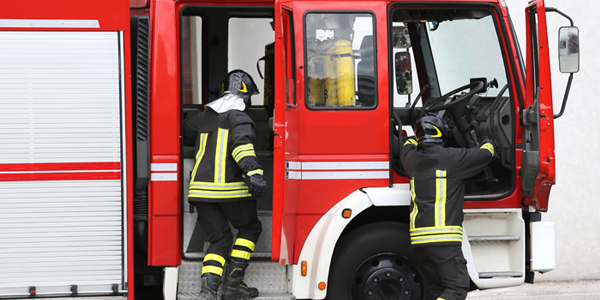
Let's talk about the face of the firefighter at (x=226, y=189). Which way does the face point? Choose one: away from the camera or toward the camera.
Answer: away from the camera

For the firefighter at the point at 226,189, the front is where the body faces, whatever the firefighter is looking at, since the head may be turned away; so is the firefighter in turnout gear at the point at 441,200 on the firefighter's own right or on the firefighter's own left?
on the firefighter's own right

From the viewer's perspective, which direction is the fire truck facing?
to the viewer's right

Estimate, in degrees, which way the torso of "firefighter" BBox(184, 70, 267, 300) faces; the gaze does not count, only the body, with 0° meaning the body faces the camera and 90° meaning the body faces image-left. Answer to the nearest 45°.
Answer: approximately 225°
